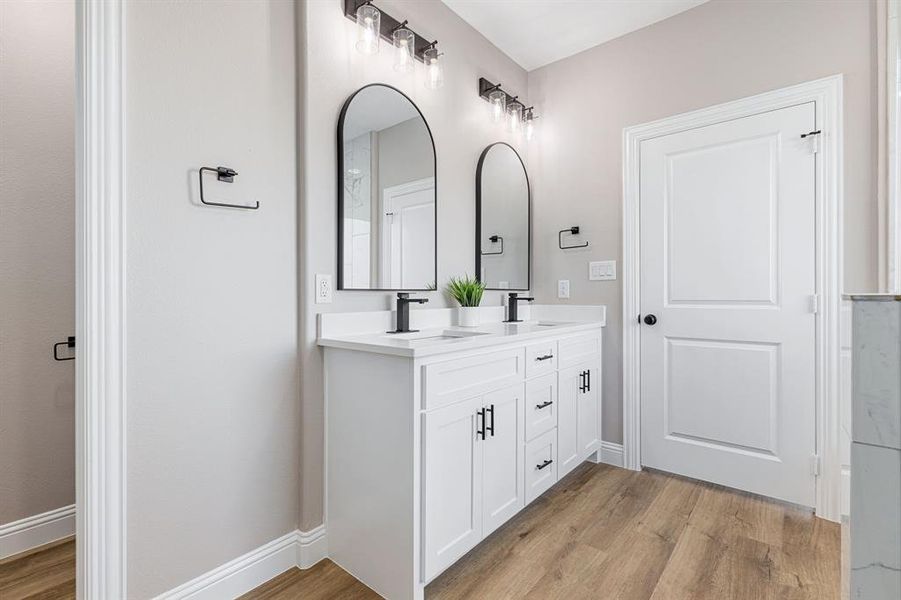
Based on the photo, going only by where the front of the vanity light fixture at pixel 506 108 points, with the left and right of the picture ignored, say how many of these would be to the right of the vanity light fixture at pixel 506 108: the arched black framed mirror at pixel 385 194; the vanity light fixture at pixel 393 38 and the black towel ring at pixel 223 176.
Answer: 3

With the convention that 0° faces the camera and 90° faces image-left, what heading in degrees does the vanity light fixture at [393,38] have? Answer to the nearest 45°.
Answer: approximately 315°

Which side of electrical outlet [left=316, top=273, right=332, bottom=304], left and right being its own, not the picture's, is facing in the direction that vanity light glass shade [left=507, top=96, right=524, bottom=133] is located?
left

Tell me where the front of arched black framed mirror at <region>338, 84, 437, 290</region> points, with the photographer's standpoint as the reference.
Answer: facing the viewer and to the right of the viewer

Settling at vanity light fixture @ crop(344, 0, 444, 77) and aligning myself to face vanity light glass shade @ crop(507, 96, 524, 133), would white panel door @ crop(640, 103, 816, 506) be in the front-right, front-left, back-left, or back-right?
front-right

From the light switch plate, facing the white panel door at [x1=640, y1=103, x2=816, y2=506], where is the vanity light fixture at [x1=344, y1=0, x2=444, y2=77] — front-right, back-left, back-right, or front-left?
back-right

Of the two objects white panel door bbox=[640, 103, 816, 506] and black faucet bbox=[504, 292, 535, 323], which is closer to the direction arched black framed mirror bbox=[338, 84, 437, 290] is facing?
the white panel door

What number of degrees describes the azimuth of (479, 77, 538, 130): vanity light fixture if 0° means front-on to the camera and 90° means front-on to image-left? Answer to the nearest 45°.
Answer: approximately 315°

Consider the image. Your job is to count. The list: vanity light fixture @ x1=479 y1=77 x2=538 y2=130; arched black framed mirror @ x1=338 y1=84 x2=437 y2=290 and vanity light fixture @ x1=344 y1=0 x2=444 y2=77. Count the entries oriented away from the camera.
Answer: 0
